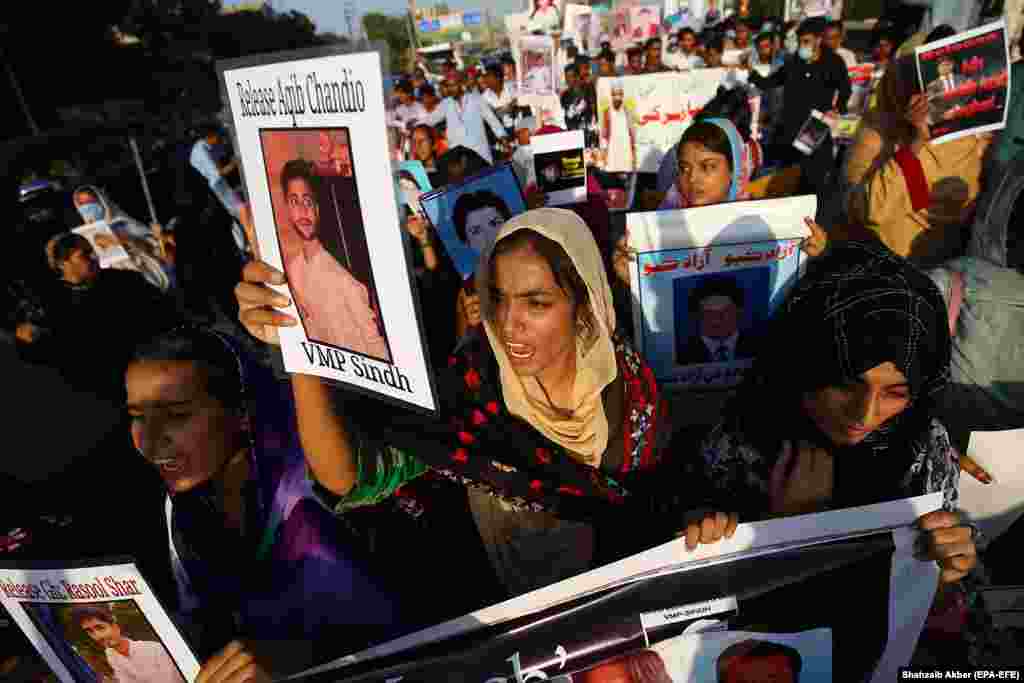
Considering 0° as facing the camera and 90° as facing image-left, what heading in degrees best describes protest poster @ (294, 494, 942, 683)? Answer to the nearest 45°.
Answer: approximately 0°
